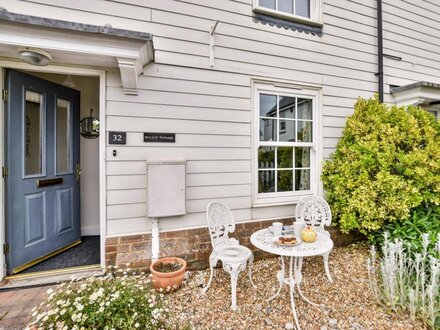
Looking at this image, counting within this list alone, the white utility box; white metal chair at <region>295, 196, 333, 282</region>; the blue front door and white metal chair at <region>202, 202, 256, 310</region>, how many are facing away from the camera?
0

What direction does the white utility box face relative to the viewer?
toward the camera

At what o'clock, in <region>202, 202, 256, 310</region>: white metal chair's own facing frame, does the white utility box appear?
The white utility box is roughly at 5 o'clock from the white metal chair.

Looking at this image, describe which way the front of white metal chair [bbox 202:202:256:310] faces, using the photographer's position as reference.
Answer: facing the viewer and to the right of the viewer

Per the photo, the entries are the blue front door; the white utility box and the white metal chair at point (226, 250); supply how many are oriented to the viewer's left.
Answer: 0

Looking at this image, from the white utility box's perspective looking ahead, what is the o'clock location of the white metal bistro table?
The white metal bistro table is roughly at 10 o'clock from the white utility box.

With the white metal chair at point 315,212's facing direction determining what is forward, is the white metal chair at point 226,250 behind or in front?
in front

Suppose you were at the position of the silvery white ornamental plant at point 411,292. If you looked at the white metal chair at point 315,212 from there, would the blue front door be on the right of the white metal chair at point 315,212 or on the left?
left

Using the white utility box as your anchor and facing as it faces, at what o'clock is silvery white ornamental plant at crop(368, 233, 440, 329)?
The silvery white ornamental plant is roughly at 10 o'clock from the white utility box.

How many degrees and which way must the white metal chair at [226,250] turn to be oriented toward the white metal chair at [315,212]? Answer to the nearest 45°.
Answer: approximately 90° to its left
